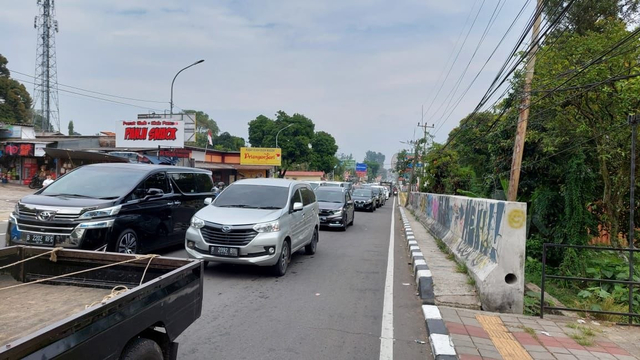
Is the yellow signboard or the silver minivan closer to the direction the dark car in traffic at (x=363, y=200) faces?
the silver minivan

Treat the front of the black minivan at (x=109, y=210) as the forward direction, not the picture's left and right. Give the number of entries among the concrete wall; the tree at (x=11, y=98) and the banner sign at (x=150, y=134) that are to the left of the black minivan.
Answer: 1

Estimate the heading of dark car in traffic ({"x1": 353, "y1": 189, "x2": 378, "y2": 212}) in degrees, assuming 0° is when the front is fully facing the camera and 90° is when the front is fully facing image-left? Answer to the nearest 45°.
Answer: approximately 45°

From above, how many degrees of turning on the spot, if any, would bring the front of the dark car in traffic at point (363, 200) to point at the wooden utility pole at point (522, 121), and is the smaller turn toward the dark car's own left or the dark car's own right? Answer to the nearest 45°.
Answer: approximately 45° to the dark car's own left

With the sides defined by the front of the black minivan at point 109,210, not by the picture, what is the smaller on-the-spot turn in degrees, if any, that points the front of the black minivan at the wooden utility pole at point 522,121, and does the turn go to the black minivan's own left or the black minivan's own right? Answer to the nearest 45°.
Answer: approximately 135° to the black minivan's own left

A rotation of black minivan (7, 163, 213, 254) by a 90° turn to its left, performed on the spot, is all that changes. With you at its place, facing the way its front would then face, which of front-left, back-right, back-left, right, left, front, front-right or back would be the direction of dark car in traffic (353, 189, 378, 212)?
left

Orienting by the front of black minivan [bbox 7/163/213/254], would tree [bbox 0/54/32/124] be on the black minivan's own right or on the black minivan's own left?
on the black minivan's own right

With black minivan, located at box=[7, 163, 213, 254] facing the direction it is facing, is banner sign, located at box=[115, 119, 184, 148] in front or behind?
behind

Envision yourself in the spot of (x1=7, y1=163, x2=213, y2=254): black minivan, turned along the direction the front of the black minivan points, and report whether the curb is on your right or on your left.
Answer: on your left

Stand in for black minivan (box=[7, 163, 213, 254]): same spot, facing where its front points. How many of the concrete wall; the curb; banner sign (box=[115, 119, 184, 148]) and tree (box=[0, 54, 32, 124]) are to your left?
2

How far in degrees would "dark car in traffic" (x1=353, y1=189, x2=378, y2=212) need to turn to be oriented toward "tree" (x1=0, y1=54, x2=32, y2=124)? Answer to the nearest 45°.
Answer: approximately 45° to its right
